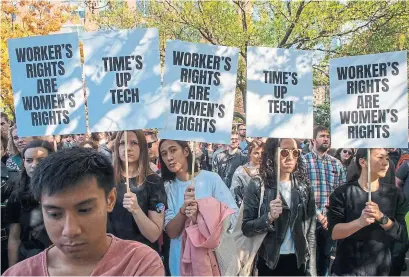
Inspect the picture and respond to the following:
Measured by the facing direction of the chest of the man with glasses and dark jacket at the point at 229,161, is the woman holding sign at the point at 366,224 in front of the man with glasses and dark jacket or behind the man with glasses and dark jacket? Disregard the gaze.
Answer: in front

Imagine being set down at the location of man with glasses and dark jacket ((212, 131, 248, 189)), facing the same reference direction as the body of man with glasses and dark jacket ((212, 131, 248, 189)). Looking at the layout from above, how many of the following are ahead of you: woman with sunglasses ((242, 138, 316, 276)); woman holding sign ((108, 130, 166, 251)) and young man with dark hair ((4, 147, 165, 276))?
3

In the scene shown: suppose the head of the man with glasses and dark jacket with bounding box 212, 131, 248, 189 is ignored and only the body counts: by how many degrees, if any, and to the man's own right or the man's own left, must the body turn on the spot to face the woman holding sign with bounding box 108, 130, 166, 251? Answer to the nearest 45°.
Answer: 0° — they already face them

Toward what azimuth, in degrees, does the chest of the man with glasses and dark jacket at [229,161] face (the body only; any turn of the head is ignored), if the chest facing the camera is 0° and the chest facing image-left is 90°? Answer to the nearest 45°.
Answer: approximately 0°

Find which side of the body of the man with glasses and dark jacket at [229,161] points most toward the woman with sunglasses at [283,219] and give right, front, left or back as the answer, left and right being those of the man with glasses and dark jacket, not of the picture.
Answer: front

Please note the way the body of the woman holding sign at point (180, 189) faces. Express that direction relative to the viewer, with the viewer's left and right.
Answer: facing the viewer and to the left of the viewer

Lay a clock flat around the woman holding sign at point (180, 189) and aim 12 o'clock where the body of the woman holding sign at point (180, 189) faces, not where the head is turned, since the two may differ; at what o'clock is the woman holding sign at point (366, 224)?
the woman holding sign at point (366, 224) is roughly at 8 o'clock from the woman holding sign at point (180, 189).

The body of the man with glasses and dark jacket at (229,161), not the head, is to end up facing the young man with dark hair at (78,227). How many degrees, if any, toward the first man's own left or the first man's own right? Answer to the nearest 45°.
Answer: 0° — they already face them

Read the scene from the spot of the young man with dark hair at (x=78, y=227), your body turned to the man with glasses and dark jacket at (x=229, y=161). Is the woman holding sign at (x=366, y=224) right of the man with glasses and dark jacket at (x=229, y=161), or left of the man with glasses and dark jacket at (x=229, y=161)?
right
